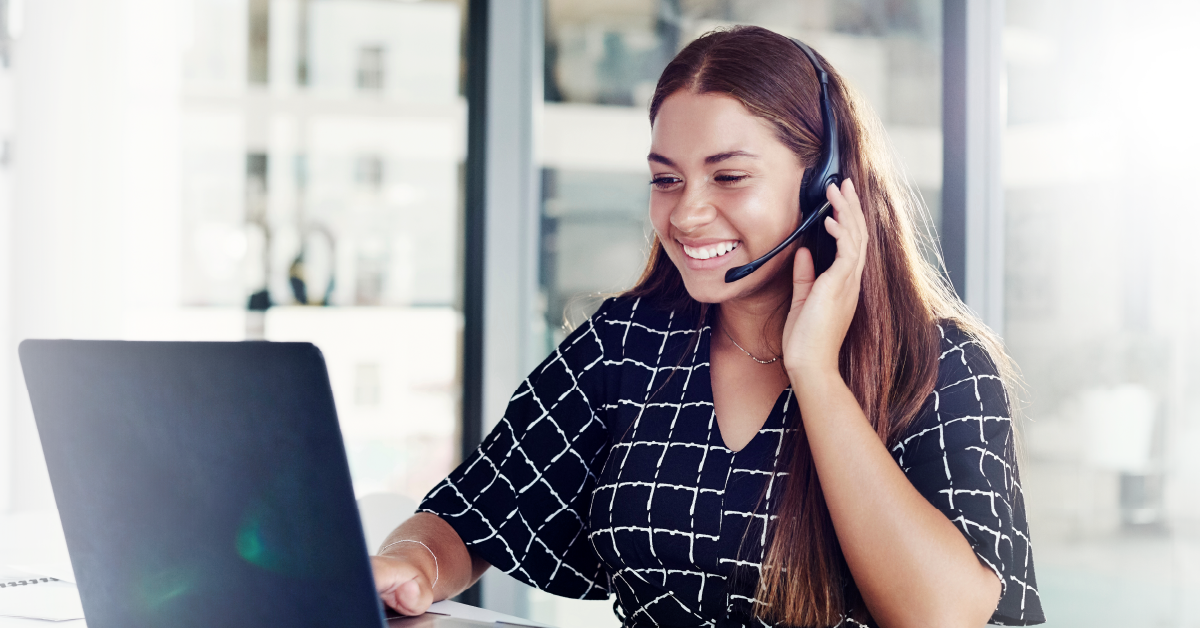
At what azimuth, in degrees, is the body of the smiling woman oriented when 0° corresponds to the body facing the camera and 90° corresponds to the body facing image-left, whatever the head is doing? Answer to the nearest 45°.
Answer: approximately 45°

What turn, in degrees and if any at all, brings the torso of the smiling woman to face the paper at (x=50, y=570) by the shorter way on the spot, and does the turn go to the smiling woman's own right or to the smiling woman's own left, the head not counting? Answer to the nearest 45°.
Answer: approximately 45° to the smiling woman's own right

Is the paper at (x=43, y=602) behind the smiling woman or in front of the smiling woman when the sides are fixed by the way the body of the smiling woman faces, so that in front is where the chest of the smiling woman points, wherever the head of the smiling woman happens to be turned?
in front

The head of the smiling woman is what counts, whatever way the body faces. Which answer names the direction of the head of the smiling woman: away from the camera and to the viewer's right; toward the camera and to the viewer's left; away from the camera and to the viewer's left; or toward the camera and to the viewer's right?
toward the camera and to the viewer's left
